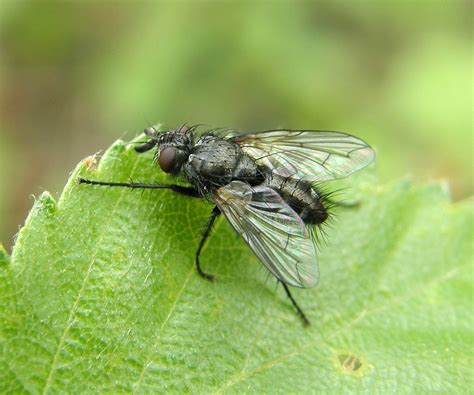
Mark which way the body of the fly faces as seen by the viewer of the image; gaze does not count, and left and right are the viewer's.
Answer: facing away from the viewer and to the left of the viewer
